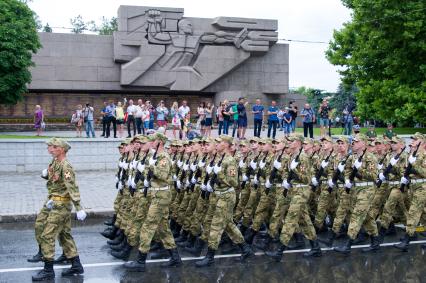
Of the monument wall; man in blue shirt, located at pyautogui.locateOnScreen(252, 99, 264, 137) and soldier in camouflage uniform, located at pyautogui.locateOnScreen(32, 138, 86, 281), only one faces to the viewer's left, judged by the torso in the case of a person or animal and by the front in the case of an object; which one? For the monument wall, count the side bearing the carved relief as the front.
the soldier in camouflage uniform

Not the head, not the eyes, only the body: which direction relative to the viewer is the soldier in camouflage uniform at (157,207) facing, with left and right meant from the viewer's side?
facing to the left of the viewer

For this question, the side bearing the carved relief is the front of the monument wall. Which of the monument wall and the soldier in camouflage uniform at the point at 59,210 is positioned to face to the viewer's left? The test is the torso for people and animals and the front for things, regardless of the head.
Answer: the soldier in camouflage uniform

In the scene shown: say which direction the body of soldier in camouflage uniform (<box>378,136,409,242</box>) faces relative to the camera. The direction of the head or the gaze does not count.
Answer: to the viewer's left

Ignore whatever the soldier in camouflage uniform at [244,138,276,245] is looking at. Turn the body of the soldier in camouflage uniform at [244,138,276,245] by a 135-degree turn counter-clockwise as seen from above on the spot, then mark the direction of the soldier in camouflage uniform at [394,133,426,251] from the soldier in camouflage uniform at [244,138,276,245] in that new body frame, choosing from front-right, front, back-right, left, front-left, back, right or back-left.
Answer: front-left

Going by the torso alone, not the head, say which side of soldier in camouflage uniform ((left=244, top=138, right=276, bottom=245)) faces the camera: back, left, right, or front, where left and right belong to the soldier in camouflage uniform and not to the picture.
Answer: left

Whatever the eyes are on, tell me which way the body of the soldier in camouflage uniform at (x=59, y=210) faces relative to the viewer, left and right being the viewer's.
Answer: facing to the left of the viewer

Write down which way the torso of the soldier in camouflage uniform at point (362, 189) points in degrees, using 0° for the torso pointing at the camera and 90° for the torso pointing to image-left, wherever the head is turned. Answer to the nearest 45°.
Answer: approximately 90°

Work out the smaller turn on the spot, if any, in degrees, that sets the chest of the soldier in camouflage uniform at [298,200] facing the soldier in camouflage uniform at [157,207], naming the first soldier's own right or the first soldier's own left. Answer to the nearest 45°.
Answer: approximately 45° to the first soldier's own left

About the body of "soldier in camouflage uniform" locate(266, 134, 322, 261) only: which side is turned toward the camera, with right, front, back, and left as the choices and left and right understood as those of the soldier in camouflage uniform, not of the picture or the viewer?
left

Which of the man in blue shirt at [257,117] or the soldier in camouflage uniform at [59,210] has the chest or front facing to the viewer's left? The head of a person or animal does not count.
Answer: the soldier in camouflage uniform

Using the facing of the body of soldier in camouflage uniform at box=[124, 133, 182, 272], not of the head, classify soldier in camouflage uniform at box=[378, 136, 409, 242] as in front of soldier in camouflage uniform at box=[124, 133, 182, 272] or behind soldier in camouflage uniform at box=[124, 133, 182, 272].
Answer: behind
